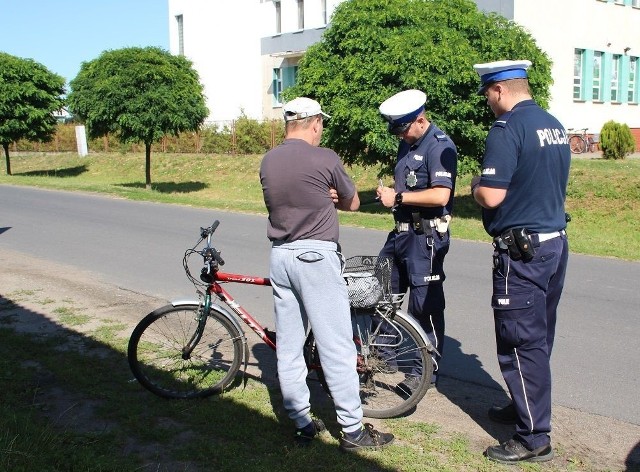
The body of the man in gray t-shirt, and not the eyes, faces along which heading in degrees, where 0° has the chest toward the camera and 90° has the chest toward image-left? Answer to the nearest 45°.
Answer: approximately 225°

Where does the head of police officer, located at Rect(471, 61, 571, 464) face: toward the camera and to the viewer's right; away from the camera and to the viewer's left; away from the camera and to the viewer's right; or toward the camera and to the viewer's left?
away from the camera and to the viewer's left

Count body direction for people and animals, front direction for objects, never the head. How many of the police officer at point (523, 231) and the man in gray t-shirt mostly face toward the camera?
0

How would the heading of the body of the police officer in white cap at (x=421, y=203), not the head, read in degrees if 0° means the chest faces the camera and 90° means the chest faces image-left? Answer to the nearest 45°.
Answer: approximately 45°

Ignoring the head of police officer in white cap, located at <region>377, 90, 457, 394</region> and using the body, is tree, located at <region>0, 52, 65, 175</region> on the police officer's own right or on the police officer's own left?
on the police officer's own right

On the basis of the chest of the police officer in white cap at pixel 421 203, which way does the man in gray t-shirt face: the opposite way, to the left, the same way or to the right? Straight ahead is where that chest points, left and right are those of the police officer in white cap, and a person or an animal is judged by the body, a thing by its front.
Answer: the opposite way

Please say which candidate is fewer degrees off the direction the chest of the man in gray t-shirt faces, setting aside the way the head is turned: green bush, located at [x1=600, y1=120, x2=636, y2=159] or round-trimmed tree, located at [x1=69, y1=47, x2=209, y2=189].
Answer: the green bush

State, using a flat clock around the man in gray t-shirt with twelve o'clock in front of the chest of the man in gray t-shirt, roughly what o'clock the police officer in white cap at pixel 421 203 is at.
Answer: The police officer in white cap is roughly at 12 o'clock from the man in gray t-shirt.

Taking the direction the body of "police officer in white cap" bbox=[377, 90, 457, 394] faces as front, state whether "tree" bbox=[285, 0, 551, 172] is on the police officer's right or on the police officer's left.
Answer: on the police officer's right

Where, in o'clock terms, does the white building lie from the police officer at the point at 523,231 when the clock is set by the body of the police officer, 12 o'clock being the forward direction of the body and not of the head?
The white building is roughly at 1 o'clock from the police officer.

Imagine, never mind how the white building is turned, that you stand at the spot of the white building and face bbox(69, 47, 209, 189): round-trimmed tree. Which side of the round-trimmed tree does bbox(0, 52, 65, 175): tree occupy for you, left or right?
right

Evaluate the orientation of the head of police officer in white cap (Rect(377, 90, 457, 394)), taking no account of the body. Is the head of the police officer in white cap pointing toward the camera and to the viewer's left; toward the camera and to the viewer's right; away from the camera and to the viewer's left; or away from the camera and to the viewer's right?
toward the camera and to the viewer's left

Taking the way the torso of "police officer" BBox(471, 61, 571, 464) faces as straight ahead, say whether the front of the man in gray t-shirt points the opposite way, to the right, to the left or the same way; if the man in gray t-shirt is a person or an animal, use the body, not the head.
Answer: to the right

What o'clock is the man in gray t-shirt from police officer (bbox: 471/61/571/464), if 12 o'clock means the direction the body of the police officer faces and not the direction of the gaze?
The man in gray t-shirt is roughly at 10 o'clock from the police officer.

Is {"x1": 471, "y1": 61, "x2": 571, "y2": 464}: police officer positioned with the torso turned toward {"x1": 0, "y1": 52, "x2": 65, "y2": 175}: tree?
yes

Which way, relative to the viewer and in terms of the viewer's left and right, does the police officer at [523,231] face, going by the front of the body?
facing away from the viewer and to the left of the viewer

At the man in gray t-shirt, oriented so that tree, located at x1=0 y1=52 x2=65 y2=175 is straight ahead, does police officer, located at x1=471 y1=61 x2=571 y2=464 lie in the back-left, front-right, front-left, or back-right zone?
back-right
